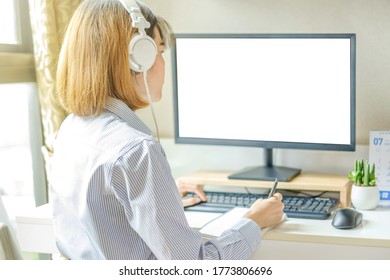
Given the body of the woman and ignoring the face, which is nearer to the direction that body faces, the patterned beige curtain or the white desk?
the white desk

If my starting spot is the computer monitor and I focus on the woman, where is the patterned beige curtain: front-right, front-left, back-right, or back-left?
front-right

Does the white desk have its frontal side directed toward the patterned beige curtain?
no

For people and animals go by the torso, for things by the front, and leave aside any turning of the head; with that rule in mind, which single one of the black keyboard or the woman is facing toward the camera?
the black keyboard

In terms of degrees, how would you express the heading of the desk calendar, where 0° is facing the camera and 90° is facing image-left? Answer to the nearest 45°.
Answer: approximately 0°

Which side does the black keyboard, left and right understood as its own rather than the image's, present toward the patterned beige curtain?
right

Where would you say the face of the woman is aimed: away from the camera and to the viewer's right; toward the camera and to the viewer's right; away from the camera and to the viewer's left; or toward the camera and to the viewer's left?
away from the camera and to the viewer's right

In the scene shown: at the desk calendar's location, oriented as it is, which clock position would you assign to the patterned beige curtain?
The patterned beige curtain is roughly at 3 o'clock from the desk calendar.

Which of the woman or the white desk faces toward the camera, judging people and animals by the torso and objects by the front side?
the white desk

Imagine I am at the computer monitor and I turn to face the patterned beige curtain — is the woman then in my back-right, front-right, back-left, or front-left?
front-left

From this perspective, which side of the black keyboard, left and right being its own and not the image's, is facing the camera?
front

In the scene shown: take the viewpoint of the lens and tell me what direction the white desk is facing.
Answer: facing the viewer

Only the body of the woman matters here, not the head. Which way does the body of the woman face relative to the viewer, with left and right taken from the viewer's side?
facing away from the viewer and to the right of the viewer

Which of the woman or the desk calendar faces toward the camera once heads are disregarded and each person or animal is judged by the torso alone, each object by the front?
the desk calendar

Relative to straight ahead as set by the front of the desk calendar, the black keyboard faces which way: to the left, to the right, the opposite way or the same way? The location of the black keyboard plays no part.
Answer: the same way
